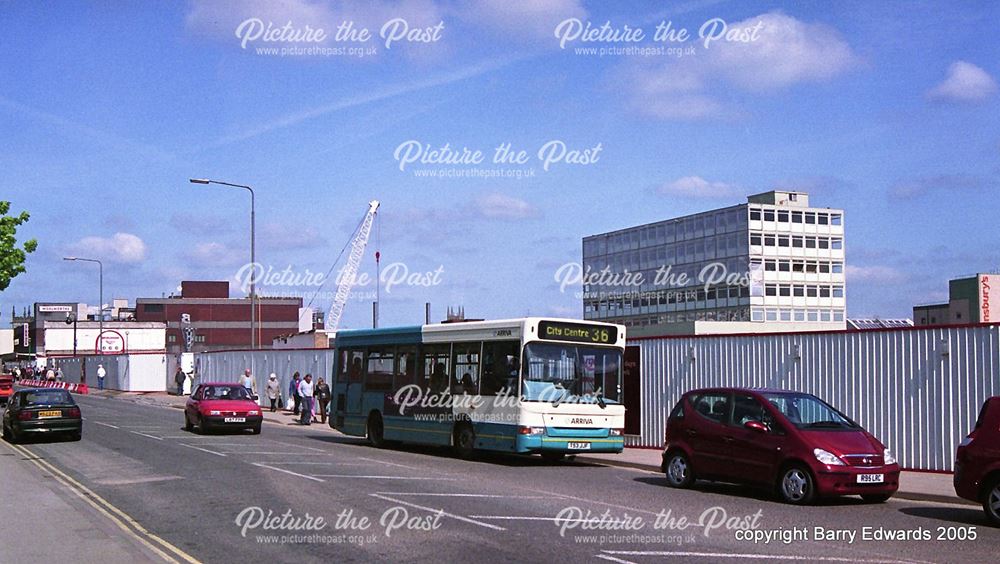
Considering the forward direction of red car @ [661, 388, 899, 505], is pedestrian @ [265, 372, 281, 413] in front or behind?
behind

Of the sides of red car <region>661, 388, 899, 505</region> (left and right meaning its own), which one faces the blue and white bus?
back

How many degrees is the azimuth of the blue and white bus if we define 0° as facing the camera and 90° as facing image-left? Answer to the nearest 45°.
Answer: approximately 315°

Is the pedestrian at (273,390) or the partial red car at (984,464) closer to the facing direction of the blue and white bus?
the partial red car

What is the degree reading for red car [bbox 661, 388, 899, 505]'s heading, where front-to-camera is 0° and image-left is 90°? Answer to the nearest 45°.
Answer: approximately 315°

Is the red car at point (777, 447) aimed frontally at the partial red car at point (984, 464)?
yes

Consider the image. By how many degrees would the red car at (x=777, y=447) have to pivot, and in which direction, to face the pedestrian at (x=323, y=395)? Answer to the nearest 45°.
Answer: approximately 180°

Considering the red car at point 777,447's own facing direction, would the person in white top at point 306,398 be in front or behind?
behind

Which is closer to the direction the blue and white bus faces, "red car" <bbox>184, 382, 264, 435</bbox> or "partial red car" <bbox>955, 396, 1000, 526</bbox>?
the partial red car

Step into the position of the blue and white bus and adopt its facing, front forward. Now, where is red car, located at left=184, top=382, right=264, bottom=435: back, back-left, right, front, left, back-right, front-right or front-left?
back

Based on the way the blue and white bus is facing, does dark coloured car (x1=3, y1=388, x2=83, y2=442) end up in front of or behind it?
behind
